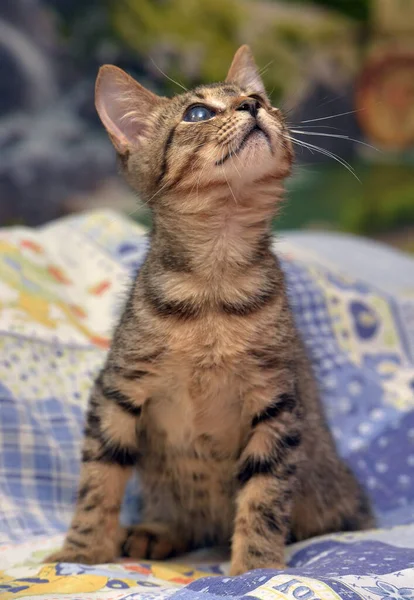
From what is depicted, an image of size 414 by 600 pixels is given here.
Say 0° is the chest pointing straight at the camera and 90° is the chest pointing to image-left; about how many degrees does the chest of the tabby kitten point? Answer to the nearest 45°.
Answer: approximately 0°
